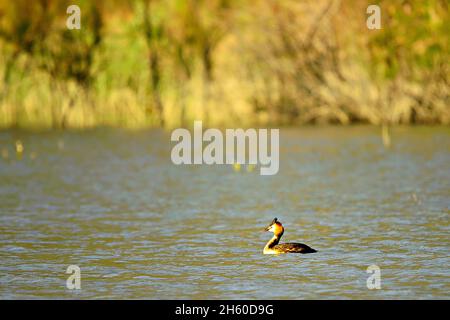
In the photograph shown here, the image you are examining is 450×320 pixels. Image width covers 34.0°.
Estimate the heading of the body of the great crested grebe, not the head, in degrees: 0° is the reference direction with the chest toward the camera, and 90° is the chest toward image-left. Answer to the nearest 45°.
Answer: approximately 90°
